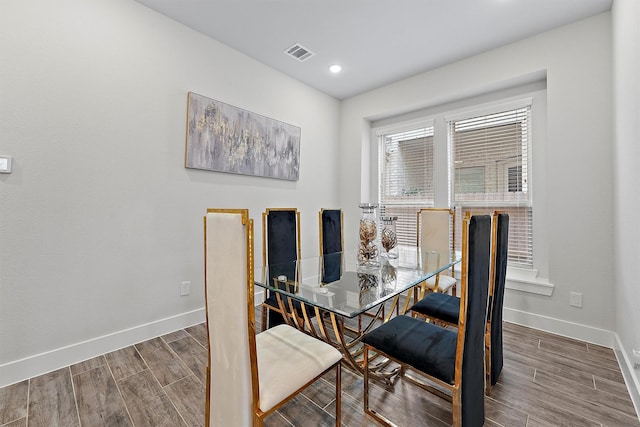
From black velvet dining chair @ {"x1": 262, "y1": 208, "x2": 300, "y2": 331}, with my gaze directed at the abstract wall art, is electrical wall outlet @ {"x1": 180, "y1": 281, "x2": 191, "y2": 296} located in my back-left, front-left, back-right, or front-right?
front-left

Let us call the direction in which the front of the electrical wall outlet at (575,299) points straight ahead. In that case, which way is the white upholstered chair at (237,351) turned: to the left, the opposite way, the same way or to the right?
the opposite way

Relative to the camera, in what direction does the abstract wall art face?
facing the viewer and to the right of the viewer

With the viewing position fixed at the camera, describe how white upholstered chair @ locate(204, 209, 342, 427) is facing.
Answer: facing away from the viewer and to the right of the viewer

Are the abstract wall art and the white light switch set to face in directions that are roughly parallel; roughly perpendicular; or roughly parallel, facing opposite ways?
roughly parallel

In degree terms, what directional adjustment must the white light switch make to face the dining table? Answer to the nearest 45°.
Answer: approximately 45° to its left

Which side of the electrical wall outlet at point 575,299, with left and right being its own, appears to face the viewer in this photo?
front

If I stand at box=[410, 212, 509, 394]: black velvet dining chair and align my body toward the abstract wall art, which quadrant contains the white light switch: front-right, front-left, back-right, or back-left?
front-left

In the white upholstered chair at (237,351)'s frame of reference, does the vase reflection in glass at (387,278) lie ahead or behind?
ahead

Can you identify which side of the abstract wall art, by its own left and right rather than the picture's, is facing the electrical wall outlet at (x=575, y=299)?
front

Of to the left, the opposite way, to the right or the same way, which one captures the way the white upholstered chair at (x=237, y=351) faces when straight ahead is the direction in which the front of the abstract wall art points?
to the left
